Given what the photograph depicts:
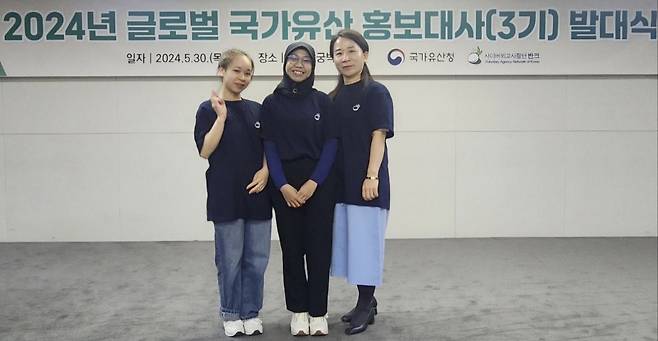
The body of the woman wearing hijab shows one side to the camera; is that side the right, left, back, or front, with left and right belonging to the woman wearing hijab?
front
